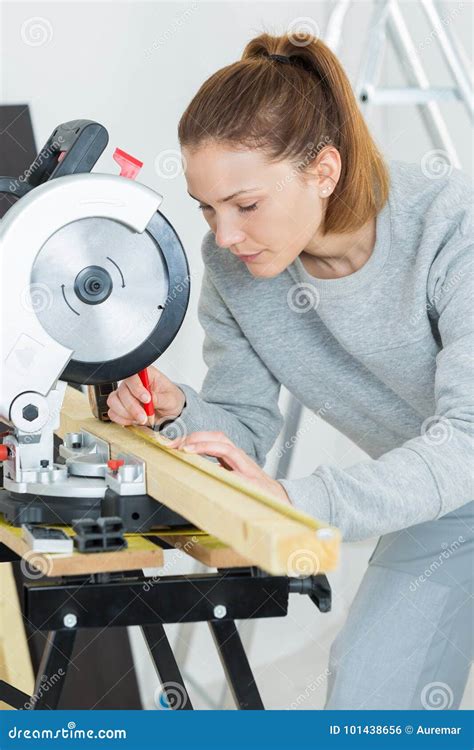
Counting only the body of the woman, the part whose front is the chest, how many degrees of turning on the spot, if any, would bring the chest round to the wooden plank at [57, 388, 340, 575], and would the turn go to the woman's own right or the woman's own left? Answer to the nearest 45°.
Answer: approximately 45° to the woman's own left

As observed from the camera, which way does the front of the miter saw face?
facing to the right of the viewer

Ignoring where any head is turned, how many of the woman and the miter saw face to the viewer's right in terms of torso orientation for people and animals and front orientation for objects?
1
